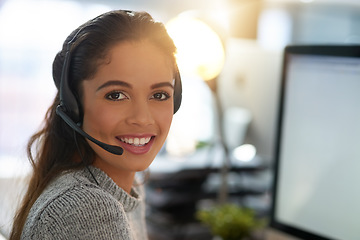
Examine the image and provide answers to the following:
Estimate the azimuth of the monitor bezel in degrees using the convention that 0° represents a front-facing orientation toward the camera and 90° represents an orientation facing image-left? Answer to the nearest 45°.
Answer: approximately 45°

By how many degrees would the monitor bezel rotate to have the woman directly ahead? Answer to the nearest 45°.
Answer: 0° — it already faces them
